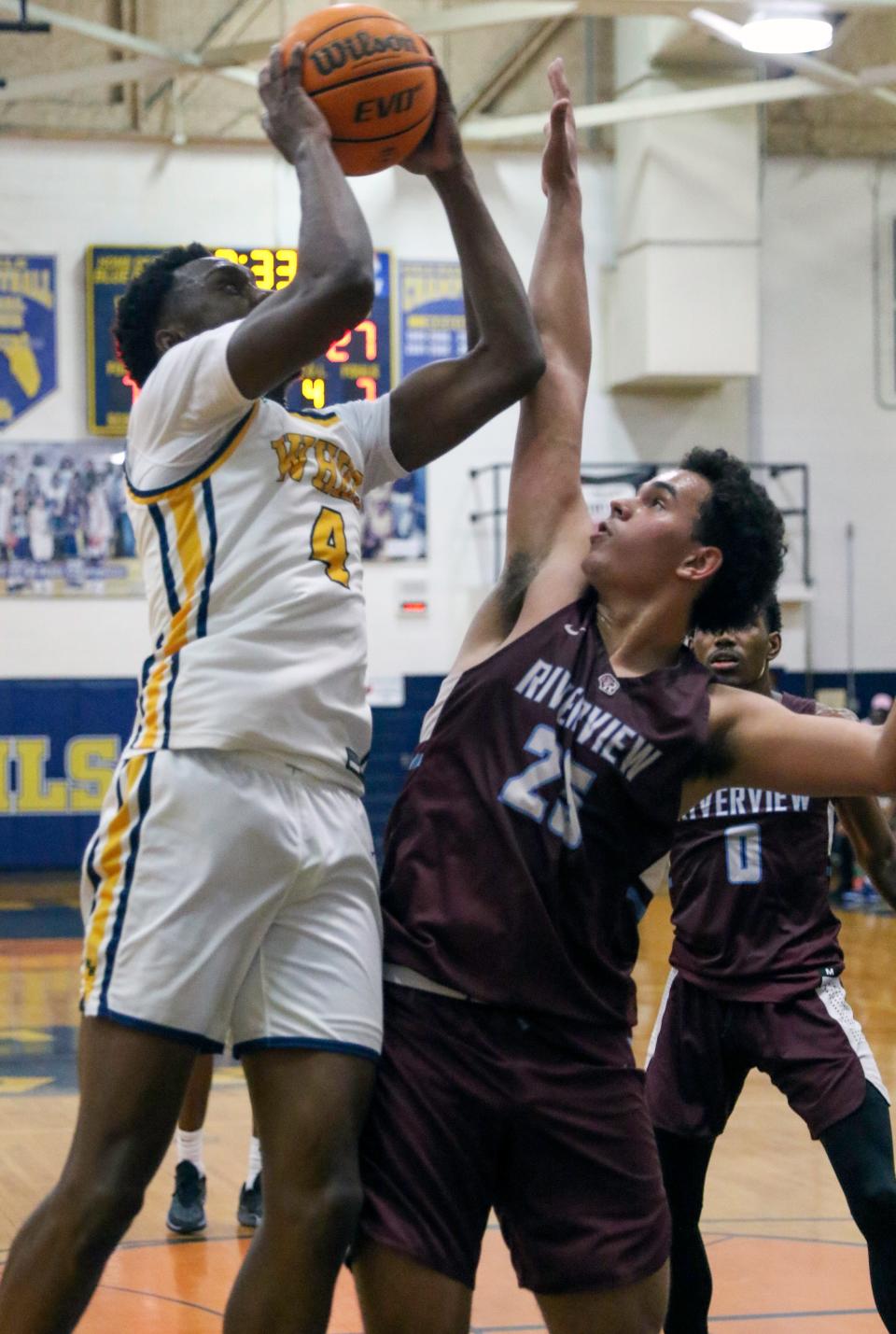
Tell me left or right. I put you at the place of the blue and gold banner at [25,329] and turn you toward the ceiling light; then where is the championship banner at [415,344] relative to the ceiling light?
left

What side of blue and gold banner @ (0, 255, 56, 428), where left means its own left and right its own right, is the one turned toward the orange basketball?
front

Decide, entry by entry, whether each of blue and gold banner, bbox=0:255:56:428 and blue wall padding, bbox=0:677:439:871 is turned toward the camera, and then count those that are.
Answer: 2

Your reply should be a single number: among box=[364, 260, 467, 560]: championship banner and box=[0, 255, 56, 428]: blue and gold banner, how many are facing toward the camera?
2

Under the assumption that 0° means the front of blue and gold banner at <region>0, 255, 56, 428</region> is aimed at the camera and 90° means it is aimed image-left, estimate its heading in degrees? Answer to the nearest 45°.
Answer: approximately 0°

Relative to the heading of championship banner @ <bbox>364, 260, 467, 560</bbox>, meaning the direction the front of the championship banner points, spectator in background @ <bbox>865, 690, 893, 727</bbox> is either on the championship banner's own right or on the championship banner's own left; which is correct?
on the championship banner's own left

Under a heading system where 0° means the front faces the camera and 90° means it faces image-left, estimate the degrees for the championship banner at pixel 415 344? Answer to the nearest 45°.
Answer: approximately 0°

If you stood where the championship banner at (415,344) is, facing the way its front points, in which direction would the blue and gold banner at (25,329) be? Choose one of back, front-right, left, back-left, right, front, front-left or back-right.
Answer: right

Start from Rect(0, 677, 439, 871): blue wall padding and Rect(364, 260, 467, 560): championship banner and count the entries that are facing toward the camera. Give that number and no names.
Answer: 2
